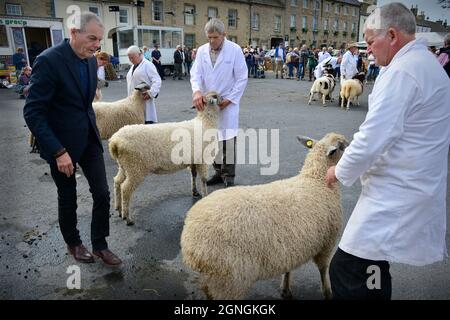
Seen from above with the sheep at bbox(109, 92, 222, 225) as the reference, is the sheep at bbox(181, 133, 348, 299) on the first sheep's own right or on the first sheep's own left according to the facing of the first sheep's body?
on the first sheep's own right

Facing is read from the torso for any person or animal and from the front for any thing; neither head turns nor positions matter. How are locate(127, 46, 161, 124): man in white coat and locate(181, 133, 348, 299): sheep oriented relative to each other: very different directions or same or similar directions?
very different directions

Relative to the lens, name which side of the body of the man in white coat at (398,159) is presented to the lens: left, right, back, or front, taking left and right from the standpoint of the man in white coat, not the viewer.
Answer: left

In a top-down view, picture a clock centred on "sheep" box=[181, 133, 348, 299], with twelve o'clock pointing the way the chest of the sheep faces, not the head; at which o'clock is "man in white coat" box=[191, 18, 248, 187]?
The man in white coat is roughly at 10 o'clock from the sheep.

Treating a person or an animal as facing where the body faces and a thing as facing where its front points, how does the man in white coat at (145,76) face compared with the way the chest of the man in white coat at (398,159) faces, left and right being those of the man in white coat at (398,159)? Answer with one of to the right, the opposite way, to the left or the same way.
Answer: to the left

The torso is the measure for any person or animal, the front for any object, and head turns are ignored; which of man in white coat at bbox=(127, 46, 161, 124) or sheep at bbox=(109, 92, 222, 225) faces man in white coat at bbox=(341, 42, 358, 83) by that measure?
the sheep

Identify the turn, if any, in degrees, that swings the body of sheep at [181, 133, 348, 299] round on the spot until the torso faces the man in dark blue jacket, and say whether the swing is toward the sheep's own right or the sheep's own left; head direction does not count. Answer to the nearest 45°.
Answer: approximately 135° to the sheep's own left

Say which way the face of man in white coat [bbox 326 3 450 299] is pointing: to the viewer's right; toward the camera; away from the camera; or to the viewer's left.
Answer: to the viewer's left

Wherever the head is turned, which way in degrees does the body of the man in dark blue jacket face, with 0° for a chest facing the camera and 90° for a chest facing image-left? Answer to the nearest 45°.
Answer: approximately 315°

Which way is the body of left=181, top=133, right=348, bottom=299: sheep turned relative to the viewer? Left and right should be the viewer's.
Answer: facing away from the viewer and to the right of the viewer
